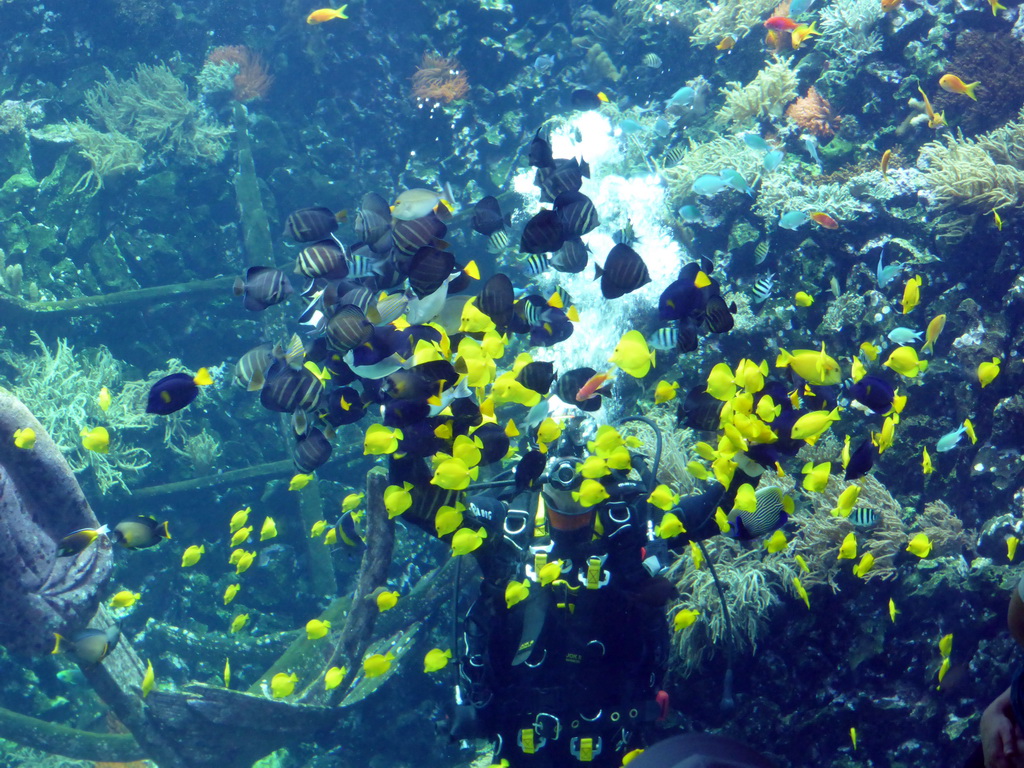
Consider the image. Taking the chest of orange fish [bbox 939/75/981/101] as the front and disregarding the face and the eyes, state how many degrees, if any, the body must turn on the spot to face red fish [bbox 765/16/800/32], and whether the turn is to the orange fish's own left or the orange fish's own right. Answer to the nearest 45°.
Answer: approximately 45° to the orange fish's own right

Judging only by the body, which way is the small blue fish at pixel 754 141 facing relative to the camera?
to the viewer's left

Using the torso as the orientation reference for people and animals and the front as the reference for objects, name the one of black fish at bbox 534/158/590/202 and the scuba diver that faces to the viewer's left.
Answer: the black fish

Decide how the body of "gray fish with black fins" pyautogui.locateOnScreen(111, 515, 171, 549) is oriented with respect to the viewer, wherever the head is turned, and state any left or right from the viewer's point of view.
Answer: facing to the left of the viewer

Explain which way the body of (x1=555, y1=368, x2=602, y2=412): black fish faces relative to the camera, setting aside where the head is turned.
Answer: to the viewer's left

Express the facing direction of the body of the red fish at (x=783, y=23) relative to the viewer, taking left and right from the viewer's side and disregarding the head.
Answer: facing to the left of the viewer

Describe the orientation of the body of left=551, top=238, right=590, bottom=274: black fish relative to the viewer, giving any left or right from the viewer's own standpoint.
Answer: facing to the left of the viewer
